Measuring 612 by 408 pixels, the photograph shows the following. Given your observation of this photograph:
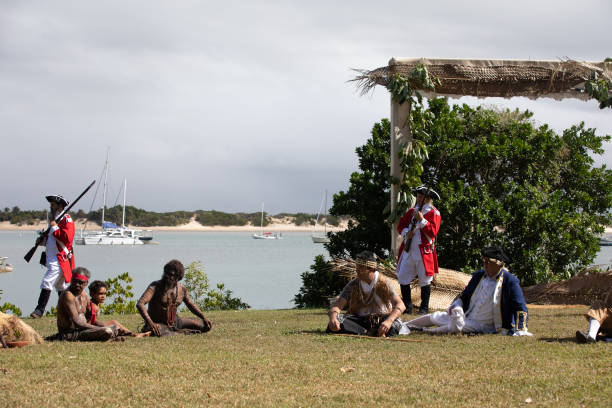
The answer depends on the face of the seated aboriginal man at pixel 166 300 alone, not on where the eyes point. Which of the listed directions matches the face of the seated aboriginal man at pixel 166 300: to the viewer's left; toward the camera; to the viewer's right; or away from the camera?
toward the camera

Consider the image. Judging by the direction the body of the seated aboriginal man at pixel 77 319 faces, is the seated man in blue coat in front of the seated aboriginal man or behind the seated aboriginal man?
in front

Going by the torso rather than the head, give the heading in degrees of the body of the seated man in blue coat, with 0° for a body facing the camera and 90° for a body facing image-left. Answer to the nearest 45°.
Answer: approximately 45°

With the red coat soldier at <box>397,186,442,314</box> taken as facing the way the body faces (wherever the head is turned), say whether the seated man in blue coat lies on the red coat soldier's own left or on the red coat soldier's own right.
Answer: on the red coat soldier's own left
